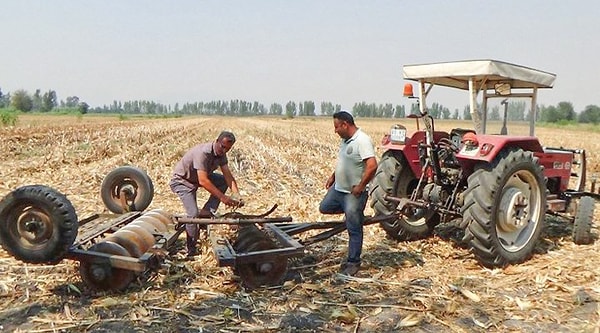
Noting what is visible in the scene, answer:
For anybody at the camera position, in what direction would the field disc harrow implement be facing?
facing to the right of the viewer

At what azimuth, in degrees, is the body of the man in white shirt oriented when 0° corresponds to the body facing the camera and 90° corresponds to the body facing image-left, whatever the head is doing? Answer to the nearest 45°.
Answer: approximately 45°

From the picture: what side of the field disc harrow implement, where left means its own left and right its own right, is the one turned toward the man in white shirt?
front

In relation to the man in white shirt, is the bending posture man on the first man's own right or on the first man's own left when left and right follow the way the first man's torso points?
on the first man's own right

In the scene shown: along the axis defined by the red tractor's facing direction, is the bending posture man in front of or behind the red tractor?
behind

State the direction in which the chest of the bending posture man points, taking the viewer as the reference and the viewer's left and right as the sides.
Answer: facing the viewer and to the right of the viewer

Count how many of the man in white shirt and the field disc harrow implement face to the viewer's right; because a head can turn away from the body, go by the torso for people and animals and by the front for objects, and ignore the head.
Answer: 1

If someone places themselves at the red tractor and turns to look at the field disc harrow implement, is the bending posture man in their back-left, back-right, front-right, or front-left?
front-right

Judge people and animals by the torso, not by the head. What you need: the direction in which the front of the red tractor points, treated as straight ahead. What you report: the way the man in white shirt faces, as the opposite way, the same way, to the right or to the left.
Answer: the opposite way

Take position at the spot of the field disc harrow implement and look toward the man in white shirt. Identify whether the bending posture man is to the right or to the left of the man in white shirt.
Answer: left

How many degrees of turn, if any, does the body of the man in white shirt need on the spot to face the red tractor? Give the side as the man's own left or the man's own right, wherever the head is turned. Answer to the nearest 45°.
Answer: approximately 180°
